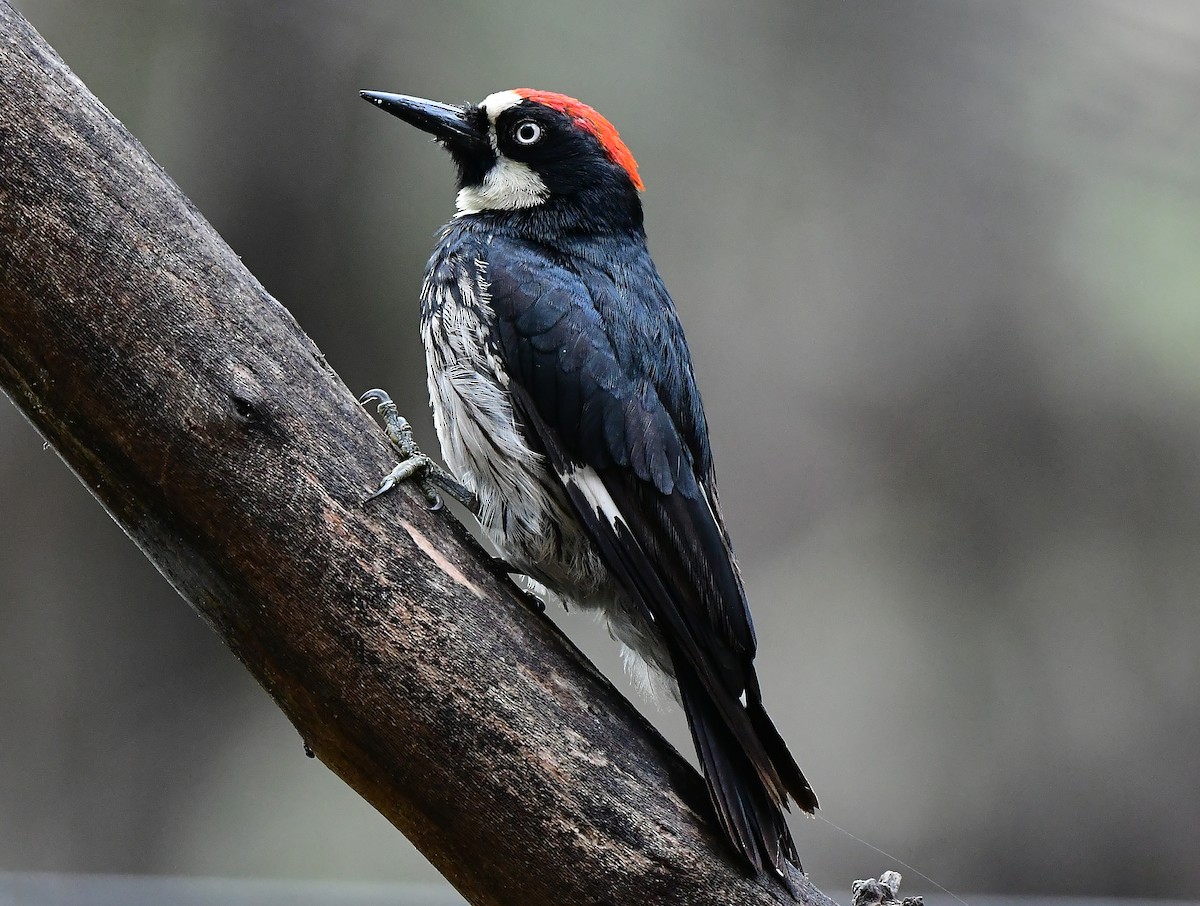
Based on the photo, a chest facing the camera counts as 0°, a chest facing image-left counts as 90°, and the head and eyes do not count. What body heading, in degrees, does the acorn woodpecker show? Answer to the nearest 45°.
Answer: approximately 90°
